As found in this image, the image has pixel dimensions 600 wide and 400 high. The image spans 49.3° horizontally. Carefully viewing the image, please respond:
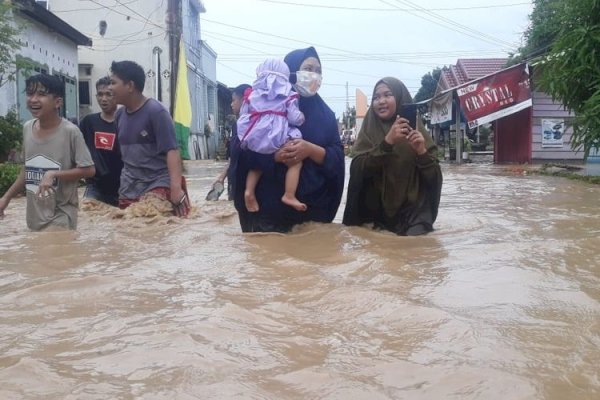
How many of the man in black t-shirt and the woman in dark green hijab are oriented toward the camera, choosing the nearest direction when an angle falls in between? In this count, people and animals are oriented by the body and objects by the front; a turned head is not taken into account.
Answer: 2

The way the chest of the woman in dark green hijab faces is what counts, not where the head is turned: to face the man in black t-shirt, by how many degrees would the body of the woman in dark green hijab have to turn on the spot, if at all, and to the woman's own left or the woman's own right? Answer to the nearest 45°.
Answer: approximately 90° to the woman's own right

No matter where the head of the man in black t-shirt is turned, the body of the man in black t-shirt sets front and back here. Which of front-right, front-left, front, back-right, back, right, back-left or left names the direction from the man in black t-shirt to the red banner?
back-left

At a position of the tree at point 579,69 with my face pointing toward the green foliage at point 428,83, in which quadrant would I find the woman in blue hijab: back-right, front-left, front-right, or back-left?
back-left

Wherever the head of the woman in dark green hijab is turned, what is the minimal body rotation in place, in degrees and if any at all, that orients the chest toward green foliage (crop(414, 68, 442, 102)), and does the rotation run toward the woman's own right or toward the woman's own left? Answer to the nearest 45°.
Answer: approximately 180°

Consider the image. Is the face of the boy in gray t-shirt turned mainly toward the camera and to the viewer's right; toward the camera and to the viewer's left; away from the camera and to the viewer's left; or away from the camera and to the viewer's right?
toward the camera and to the viewer's left

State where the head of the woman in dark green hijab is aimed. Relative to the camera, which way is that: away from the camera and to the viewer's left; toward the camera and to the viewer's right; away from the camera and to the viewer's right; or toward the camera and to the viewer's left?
toward the camera and to the viewer's left

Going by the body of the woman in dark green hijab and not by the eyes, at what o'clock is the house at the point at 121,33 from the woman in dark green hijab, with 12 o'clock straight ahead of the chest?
The house is roughly at 5 o'clock from the woman in dark green hijab.

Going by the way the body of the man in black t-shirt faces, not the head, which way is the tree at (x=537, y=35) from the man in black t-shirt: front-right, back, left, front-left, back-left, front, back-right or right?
back-left
